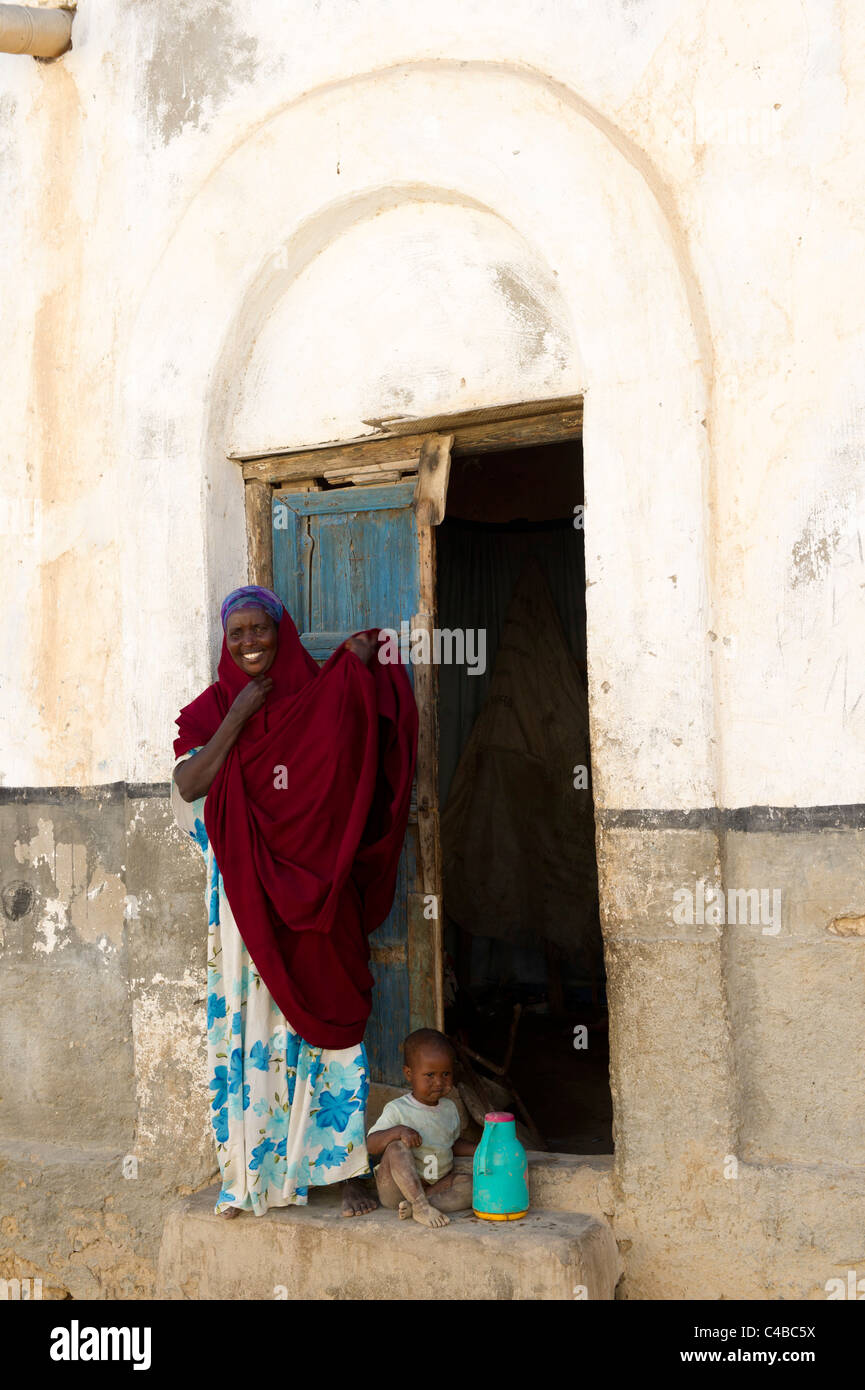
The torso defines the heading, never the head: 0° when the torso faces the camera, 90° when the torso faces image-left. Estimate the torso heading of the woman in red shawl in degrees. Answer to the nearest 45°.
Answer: approximately 0°
